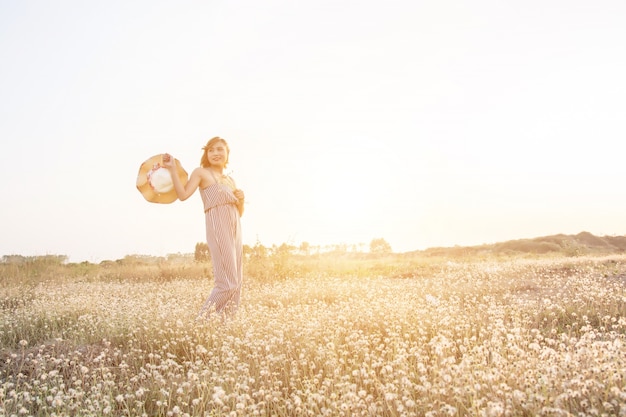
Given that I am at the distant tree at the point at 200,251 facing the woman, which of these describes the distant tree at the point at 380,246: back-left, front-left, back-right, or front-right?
back-left

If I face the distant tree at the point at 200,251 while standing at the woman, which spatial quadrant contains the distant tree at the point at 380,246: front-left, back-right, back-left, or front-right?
front-right

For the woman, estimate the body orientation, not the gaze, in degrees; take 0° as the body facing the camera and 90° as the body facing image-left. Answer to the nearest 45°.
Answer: approximately 315°

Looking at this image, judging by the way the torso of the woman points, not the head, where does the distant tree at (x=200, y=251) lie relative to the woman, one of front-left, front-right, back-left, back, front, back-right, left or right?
back-left

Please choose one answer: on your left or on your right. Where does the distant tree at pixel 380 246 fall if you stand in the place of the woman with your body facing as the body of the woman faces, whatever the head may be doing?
on your left

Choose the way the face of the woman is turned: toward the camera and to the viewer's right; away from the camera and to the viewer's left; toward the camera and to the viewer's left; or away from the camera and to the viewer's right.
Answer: toward the camera and to the viewer's right
